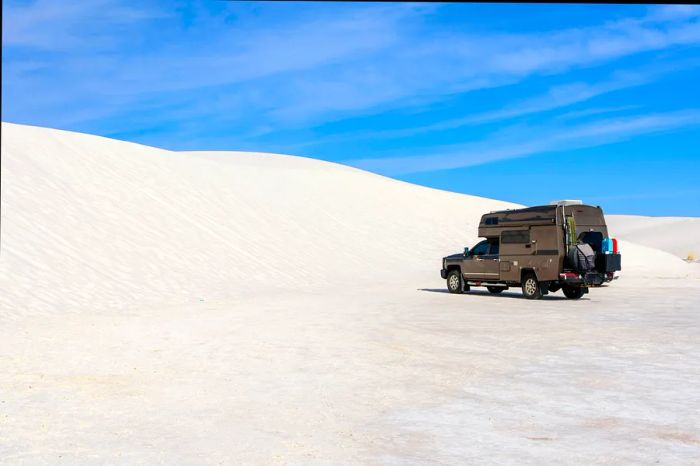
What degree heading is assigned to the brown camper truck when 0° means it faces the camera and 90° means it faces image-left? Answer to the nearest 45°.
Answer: approximately 135°

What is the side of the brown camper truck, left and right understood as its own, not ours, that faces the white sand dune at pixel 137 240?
front
